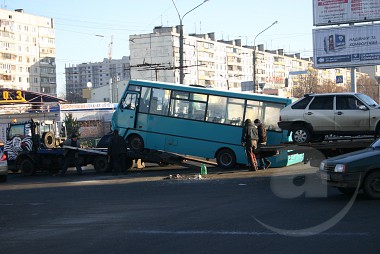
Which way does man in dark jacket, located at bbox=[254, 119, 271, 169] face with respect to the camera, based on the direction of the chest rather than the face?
to the viewer's left

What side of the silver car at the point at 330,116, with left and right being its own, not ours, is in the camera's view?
right

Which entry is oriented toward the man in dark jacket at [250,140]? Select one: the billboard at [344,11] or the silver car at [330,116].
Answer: the billboard

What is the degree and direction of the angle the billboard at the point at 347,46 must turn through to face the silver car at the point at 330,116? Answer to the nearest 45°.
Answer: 0° — it already faces it

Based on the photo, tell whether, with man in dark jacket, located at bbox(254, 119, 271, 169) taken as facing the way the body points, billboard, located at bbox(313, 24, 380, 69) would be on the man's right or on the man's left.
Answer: on the man's right

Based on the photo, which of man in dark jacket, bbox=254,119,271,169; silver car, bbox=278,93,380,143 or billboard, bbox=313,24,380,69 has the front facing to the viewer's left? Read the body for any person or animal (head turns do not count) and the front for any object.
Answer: the man in dark jacket

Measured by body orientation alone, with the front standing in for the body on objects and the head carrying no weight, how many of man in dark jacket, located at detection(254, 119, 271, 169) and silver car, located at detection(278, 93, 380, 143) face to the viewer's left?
1
